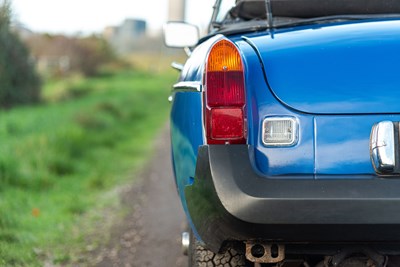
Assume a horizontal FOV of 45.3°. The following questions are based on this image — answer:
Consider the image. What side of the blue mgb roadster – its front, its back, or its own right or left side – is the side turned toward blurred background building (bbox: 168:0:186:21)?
front

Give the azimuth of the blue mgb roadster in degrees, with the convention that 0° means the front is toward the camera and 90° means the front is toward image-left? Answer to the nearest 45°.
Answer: approximately 180°
